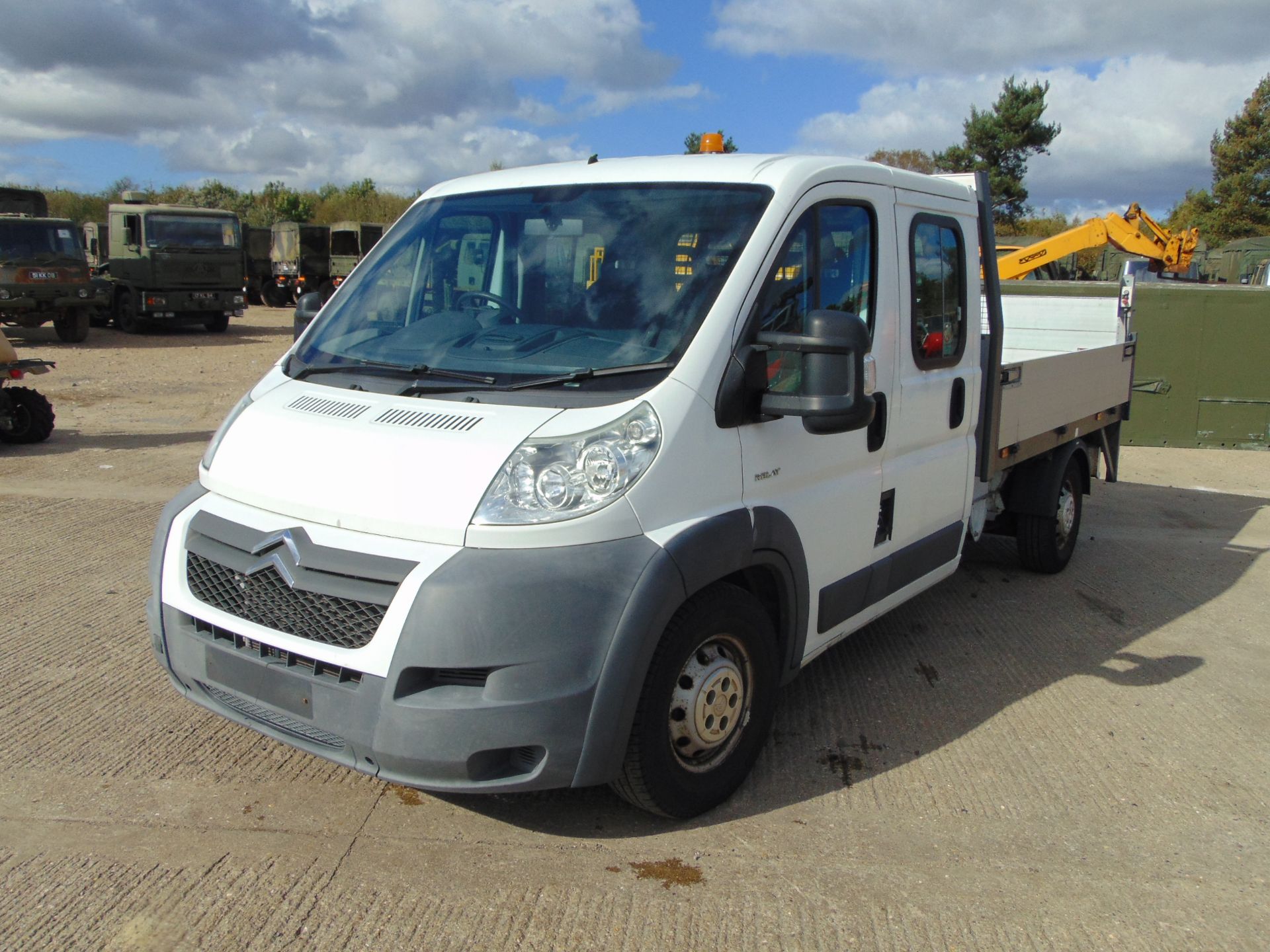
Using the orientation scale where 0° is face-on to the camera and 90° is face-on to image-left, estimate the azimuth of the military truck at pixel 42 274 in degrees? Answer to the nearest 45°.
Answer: approximately 0°

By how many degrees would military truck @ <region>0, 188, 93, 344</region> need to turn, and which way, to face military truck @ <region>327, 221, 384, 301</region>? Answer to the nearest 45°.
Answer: approximately 135° to its left

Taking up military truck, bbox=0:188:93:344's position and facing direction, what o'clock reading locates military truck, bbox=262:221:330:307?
military truck, bbox=262:221:330:307 is roughly at 7 o'clock from military truck, bbox=0:188:93:344.

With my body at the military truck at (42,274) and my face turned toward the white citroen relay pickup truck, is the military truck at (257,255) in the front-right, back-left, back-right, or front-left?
back-left

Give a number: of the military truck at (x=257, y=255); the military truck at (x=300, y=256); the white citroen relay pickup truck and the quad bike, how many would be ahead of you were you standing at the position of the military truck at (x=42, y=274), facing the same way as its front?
2

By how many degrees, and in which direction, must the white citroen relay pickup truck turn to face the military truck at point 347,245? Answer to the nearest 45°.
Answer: approximately 135° to its right

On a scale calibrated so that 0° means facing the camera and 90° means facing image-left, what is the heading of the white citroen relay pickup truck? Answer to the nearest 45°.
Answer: approximately 45°

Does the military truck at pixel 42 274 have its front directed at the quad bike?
yes

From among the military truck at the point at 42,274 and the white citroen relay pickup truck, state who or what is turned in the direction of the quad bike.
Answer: the military truck

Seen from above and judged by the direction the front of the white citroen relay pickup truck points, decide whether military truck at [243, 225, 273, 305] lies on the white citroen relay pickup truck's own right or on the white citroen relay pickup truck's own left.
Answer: on the white citroen relay pickup truck's own right

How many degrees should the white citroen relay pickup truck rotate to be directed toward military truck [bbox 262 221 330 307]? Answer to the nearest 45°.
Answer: approximately 135° to its right
